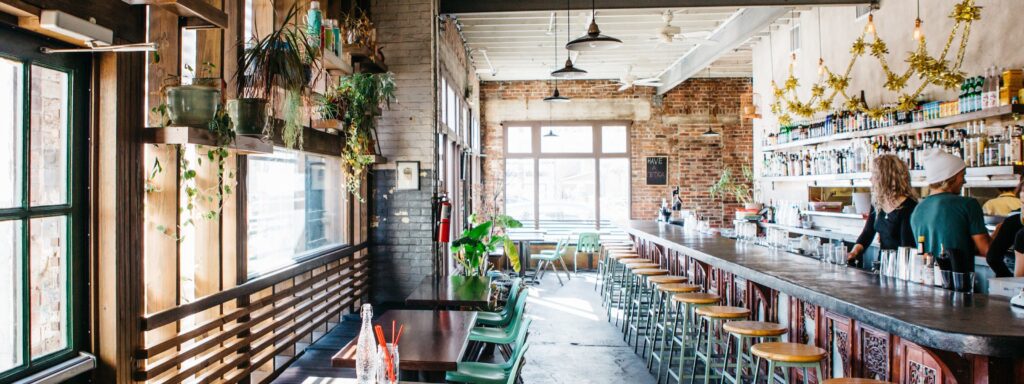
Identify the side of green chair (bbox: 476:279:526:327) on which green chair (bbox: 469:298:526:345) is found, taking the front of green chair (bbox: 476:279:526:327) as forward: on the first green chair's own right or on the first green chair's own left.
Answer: on the first green chair's own left

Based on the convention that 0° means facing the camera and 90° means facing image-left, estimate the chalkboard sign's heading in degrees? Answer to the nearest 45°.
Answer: approximately 0°

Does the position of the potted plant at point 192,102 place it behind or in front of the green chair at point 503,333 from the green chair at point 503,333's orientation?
in front

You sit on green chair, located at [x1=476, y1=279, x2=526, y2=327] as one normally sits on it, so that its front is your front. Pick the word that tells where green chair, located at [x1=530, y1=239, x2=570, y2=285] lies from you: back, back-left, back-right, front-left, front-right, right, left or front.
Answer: right

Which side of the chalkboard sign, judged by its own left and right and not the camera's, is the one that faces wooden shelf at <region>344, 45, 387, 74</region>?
front

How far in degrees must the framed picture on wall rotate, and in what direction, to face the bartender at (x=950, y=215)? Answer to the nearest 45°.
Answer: approximately 45° to its left

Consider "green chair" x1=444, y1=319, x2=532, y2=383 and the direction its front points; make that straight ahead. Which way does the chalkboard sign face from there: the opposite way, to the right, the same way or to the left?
to the left

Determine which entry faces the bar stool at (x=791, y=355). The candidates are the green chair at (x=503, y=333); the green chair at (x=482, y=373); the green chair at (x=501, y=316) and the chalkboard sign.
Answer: the chalkboard sign

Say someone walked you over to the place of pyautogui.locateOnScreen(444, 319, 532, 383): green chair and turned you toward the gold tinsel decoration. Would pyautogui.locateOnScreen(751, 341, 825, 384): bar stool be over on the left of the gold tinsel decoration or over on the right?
right

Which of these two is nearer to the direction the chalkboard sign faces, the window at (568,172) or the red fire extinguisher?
the red fire extinguisher

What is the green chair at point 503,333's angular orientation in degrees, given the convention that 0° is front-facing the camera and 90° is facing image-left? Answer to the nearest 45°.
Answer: approximately 90°

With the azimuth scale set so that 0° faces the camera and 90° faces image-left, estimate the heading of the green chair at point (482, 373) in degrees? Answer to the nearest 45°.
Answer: approximately 90°
